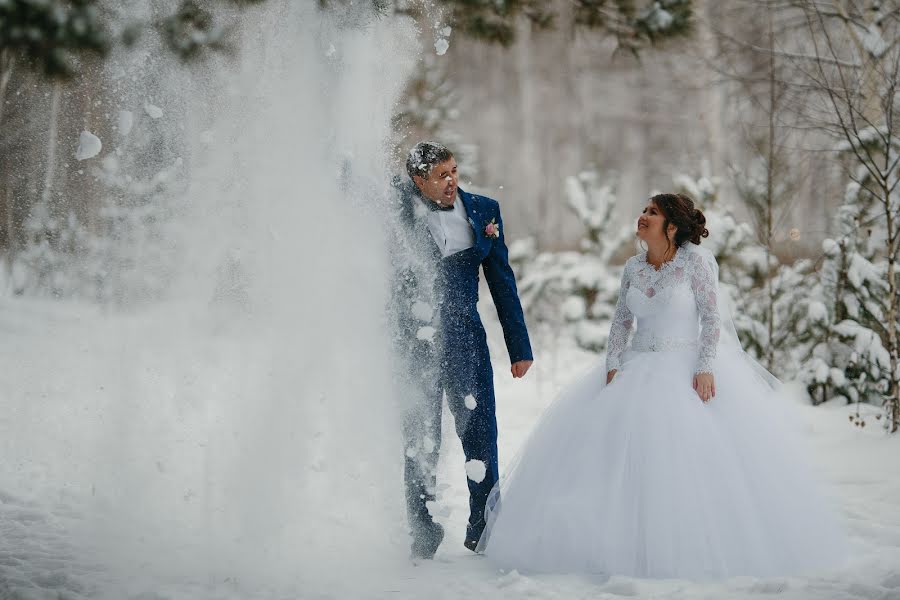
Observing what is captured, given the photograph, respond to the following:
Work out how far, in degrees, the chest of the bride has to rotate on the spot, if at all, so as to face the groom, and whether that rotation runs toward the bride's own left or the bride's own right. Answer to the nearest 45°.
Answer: approximately 45° to the bride's own right

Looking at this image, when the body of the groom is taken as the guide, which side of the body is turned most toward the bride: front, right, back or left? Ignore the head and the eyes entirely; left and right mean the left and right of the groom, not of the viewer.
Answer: left

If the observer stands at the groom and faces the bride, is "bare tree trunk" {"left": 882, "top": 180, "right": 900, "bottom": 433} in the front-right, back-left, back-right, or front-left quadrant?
front-left

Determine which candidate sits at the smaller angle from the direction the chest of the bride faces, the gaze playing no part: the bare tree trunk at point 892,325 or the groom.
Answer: the groom

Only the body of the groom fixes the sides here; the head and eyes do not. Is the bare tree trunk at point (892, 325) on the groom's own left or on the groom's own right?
on the groom's own left

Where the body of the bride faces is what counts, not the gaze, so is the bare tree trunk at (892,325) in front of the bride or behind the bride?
behind

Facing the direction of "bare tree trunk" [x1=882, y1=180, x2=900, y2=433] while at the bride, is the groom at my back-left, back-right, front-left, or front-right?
back-left

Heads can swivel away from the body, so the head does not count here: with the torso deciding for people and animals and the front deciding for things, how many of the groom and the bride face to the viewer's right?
0

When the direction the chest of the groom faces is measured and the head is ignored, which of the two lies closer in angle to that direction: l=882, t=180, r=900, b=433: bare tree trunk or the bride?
the bride

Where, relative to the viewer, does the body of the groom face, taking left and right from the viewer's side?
facing the viewer

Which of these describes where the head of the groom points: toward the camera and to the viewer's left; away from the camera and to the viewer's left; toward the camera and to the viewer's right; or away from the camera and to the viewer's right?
toward the camera and to the viewer's right

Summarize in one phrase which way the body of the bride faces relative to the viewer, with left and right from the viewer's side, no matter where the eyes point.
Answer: facing the viewer and to the left of the viewer
